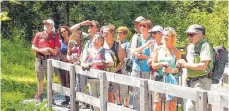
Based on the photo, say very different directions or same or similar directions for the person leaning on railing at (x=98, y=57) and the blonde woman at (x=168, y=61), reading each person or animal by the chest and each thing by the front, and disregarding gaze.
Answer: same or similar directions

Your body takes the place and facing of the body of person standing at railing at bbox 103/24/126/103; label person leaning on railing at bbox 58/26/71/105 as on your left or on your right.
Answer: on your right

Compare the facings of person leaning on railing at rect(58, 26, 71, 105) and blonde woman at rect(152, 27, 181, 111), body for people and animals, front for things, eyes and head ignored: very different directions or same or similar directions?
same or similar directions

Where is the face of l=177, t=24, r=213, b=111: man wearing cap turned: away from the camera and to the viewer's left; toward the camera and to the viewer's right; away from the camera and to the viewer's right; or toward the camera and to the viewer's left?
toward the camera and to the viewer's left

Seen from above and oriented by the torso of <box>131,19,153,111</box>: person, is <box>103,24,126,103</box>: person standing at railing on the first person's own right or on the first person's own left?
on the first person's own right

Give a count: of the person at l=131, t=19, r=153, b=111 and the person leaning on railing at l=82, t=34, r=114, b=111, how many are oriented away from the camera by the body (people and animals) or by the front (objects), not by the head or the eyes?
0

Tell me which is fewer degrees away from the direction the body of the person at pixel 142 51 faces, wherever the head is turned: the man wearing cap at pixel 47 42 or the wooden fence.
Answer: the wooden fence

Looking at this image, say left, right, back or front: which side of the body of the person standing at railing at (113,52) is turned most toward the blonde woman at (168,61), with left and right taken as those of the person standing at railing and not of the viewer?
left

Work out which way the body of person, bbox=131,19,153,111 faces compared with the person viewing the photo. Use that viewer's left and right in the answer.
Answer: facing the viewer and to the left of the viewer

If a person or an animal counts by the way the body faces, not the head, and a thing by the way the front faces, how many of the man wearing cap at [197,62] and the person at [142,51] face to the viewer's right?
0
